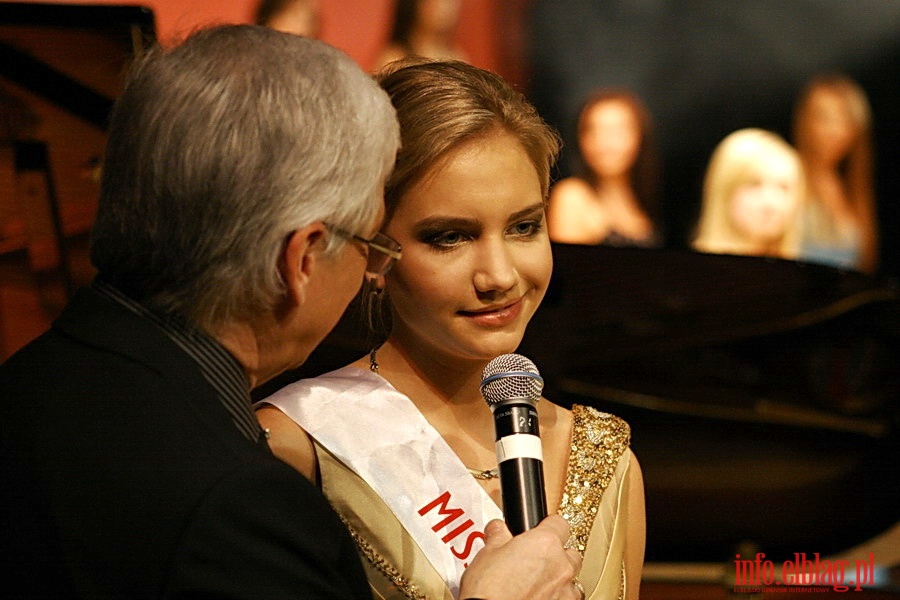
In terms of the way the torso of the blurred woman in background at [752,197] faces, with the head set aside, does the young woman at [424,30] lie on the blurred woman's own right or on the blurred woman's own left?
on the blurred woman's own right

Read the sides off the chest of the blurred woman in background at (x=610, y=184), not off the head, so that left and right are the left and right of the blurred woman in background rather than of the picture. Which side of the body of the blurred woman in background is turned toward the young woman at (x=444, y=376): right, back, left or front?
front

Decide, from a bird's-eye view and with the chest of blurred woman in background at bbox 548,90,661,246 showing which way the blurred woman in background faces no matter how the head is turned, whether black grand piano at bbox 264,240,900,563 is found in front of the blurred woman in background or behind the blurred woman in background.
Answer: in front

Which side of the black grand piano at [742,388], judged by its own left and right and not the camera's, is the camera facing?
left

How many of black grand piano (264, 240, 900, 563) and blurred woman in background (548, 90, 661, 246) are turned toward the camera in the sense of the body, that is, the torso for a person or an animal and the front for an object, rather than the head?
1

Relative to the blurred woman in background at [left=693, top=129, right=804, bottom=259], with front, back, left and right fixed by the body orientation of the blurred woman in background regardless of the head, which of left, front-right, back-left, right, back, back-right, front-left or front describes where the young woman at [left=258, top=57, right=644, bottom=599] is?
front-right

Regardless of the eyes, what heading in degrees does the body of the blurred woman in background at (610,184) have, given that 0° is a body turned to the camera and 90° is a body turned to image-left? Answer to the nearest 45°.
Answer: approximately 0°

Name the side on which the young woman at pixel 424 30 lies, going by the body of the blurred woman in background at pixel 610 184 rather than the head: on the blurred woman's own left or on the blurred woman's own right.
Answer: on the blurred woman's own right

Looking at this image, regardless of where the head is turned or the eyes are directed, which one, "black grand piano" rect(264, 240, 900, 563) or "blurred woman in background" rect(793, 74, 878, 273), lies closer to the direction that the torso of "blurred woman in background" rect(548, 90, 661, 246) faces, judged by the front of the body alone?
the black grand piano
